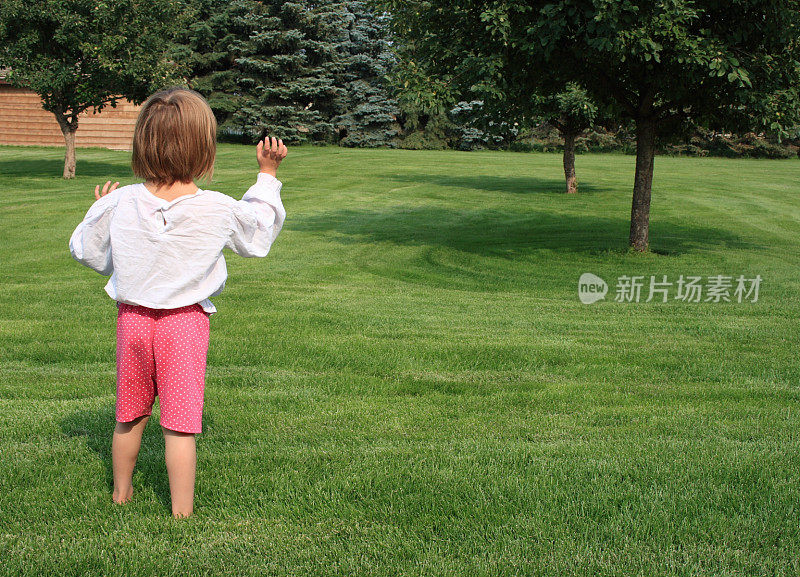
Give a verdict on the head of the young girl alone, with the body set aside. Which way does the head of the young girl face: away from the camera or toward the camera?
away from the camera

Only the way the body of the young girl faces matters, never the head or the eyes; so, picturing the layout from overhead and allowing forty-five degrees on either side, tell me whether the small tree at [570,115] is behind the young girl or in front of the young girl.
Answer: in front

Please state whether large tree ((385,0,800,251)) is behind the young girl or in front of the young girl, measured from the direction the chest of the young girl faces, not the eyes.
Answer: in front

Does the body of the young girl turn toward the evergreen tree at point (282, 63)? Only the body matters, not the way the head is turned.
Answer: yes

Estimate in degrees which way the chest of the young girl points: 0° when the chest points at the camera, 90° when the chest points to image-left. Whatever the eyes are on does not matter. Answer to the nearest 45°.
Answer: approximately 180°

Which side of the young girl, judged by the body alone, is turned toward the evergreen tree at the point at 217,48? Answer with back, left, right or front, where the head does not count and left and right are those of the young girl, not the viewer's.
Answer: front
